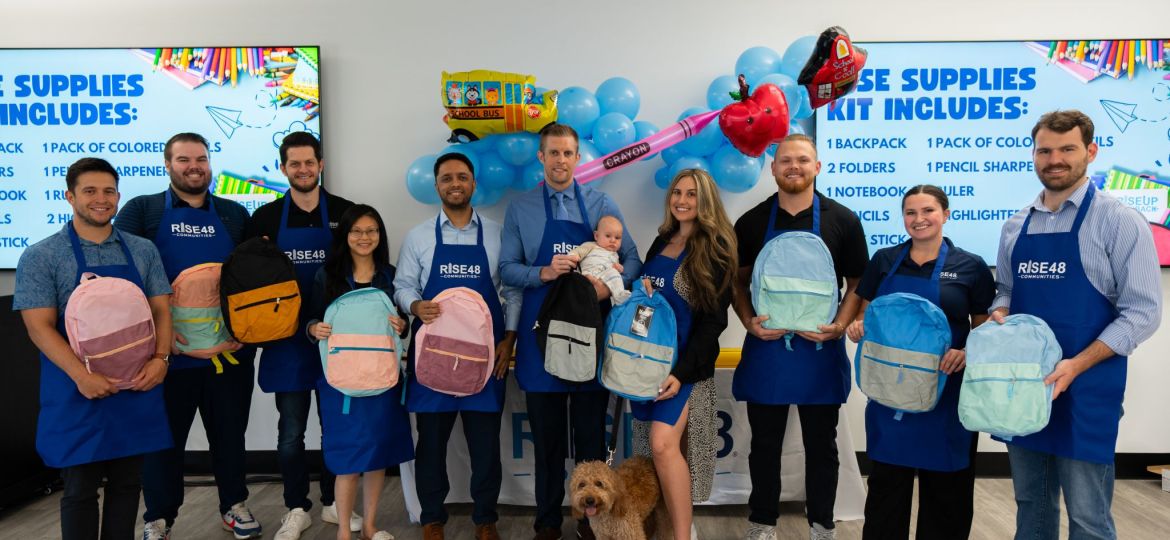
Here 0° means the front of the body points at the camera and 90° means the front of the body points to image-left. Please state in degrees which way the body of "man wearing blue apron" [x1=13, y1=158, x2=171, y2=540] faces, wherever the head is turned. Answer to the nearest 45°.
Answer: approximately 315°

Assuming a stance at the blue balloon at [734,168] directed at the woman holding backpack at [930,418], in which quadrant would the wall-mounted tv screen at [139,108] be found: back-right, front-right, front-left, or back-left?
back-right

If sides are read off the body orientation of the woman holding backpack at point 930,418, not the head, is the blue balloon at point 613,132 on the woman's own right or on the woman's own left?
on the woman's own right

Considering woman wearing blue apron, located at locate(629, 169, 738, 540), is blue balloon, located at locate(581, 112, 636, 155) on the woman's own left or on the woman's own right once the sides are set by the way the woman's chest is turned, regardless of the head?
on the woman's own right

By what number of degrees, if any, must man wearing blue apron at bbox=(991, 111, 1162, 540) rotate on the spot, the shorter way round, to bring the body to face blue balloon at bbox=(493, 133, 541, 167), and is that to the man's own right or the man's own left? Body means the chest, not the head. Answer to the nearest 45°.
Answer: approximately 45° to the man's own right

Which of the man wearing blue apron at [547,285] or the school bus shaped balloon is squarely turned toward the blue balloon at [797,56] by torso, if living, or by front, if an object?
the school bus shaped balloon

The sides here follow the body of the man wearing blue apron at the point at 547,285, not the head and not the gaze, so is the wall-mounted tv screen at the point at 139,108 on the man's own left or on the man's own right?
on the man's own right

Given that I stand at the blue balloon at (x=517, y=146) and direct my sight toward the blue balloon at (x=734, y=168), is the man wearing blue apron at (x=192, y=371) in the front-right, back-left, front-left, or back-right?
back-right

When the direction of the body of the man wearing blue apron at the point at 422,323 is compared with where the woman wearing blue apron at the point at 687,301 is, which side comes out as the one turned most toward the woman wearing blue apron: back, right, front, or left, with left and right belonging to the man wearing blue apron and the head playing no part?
left

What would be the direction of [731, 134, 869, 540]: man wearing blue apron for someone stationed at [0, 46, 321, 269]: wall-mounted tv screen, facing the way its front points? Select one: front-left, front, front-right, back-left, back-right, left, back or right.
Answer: front-left

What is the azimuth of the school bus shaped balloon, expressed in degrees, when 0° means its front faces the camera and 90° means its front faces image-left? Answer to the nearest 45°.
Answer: approximately 270°
